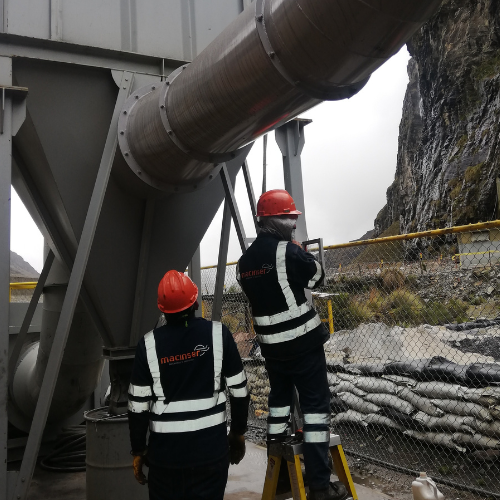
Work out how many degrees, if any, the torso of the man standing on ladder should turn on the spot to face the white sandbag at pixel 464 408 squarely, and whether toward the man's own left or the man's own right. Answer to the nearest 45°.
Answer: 0° — they already face it

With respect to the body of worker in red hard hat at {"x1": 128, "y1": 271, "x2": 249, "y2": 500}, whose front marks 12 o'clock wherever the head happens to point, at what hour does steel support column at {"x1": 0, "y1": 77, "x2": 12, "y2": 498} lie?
The steel support column is roughly at 10 o'clock from the worker in red hard hat.

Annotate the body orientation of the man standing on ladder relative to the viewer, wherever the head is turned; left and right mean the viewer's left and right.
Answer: facing away from the viewer and to the right of the viewer

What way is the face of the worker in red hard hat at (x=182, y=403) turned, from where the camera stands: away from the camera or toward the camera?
away from the camera

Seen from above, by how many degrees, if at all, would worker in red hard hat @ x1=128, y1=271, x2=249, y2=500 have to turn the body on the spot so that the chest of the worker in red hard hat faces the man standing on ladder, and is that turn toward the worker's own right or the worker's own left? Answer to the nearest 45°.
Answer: approximately 45° to the worker's own right

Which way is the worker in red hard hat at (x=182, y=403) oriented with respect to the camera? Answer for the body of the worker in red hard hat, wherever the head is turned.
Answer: away from the camera
